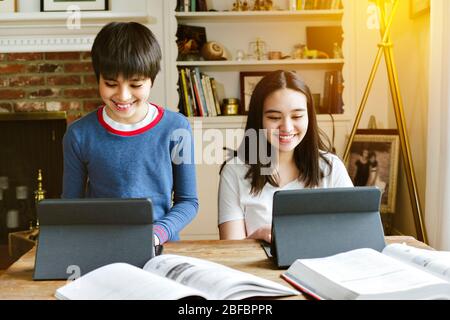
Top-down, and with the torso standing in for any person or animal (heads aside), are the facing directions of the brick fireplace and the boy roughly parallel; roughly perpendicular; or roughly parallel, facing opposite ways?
roughly parallel

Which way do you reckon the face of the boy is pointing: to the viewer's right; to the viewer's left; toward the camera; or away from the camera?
toward the camera

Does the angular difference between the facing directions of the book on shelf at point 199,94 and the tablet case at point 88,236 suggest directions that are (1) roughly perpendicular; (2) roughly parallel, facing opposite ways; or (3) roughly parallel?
roughly parallel, facing opposite ways

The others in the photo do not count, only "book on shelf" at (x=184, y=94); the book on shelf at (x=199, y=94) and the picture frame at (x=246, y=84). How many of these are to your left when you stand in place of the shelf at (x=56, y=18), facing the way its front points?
3

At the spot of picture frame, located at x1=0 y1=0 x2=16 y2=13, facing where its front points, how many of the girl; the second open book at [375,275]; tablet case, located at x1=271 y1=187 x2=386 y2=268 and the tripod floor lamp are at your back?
0

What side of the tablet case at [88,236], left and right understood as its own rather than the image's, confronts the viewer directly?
back

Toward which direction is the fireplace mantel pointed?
toward the camera

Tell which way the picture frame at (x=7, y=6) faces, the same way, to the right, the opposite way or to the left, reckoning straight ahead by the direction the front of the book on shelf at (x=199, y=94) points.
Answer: the same way

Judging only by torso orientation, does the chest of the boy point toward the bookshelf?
no

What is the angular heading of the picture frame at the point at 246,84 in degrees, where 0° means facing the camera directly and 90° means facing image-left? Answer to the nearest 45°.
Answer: approximately 0°

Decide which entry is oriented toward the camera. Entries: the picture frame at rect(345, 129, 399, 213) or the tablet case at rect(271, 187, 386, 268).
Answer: the picture frame

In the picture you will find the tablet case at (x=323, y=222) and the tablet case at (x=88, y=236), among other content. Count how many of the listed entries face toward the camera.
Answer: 0

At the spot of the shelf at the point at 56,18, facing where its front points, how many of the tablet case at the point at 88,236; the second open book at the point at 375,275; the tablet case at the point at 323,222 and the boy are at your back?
0

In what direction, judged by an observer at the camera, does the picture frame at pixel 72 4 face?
facing the viewer

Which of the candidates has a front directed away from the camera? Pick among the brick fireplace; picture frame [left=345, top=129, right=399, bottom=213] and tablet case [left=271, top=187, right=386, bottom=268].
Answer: the tablet case

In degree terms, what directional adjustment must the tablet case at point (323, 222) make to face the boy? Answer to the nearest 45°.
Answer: approximately 45° to its left

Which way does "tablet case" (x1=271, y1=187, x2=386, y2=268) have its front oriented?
away from the camera

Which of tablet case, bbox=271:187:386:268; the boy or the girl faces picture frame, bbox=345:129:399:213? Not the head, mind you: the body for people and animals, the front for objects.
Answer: the tablet case
